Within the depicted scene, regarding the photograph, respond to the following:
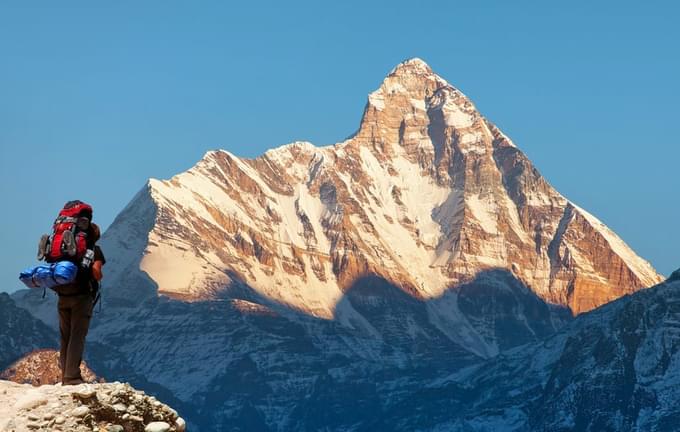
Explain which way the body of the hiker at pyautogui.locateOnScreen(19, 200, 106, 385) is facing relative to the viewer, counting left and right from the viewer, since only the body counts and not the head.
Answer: facing away from the viewer and to the right of the viewer
